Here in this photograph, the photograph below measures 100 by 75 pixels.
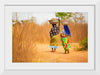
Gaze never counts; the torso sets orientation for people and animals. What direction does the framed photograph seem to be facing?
toward the camera
